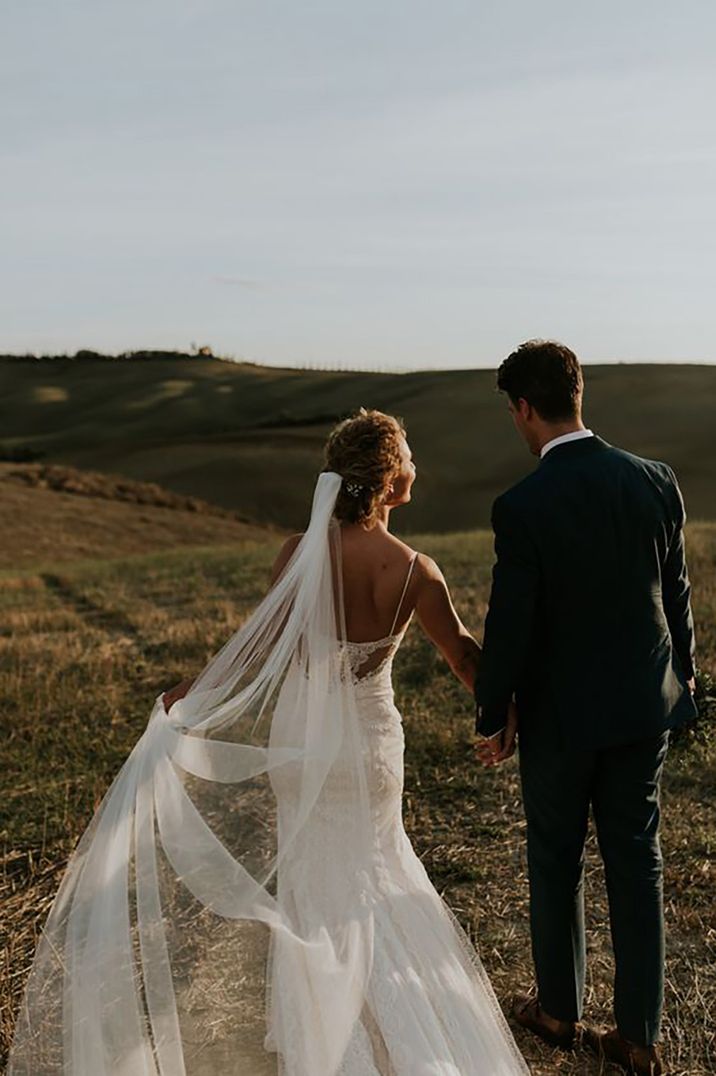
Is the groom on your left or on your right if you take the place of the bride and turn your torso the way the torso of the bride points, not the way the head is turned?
on your right

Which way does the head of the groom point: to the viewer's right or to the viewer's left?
to the viewer's left

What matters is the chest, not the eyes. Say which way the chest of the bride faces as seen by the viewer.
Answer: away from the camera

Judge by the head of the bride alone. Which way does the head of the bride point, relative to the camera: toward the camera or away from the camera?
away from the camera
